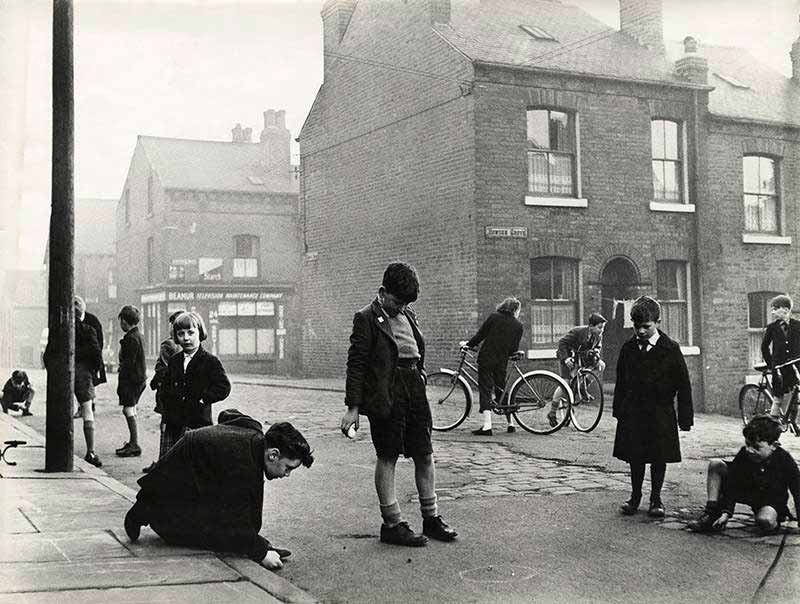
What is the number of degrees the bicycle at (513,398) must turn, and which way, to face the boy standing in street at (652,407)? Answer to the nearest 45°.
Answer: approximately 90° to its left

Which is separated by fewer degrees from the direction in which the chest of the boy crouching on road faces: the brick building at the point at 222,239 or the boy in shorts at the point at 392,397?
the boy in shorts

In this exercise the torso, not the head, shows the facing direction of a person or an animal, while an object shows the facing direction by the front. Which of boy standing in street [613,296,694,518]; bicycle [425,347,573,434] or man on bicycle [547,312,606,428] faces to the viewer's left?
the bicycle

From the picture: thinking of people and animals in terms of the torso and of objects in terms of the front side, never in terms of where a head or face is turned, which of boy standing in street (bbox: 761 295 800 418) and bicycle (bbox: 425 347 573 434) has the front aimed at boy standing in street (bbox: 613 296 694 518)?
boy standing in street (bbox: 761 295 800 418)

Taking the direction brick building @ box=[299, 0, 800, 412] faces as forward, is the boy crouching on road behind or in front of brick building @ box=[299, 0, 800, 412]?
in front

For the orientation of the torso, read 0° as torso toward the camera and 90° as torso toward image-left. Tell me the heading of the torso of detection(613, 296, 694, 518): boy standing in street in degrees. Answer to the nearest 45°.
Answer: approximately 0°

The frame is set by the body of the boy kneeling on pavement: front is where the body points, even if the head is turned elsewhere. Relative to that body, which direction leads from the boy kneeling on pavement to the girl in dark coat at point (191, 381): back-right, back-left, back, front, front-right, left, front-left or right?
left

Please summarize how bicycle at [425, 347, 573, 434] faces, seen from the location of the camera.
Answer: facing to the left of the viewer

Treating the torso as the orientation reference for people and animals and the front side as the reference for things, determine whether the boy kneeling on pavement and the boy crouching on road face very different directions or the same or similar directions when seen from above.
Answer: very different directions

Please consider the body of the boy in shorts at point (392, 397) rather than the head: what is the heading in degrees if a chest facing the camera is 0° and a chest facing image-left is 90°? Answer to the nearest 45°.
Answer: approximately 315°

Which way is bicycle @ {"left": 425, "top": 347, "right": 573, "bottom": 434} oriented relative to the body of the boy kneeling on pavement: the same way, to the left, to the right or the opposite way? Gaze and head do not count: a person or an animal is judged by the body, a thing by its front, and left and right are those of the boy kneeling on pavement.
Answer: the opposite way

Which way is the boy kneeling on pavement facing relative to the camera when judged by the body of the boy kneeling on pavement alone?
to the viewer's right

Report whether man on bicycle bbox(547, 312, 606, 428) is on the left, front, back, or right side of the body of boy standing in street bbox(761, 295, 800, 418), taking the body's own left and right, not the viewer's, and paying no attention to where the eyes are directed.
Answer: right
